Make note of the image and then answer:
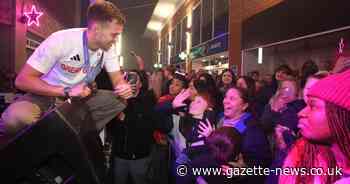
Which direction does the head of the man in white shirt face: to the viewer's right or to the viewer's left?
to the viewer's right

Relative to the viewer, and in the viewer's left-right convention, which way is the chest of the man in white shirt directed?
facing the viewer and to the right of the viewer

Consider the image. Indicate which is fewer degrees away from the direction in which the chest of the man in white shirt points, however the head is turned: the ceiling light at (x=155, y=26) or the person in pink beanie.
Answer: the person in pink beanie

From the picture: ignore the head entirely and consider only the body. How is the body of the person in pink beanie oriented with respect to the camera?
to the viewer's left

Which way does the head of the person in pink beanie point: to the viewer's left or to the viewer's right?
to the viewer's left

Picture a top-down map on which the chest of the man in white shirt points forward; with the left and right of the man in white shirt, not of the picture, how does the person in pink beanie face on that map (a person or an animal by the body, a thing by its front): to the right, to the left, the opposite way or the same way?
the opposite way

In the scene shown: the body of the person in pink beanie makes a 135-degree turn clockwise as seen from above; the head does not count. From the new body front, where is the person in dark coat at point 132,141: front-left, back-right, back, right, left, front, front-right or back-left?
left

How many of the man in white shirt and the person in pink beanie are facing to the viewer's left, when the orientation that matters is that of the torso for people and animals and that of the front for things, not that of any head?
1

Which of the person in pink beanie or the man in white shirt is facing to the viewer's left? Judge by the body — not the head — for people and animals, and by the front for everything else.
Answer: the person in pink beanie

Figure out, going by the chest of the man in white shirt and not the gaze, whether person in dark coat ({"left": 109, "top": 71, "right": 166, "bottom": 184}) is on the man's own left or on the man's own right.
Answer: on the man's own left

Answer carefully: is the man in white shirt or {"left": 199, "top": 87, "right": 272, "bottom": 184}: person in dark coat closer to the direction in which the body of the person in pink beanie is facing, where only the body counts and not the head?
the man in white shirt
